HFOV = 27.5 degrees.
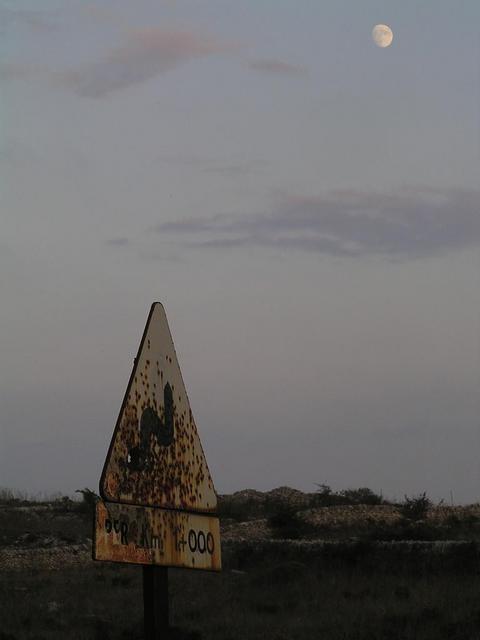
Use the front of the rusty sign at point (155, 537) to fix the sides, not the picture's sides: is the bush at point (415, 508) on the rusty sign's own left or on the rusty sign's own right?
on the rusty sign's own left

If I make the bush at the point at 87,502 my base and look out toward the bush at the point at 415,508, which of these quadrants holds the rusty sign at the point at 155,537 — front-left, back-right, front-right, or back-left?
front-right

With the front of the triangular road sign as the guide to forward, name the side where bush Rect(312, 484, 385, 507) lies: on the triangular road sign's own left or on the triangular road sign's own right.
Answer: on the triangular road sign's own left

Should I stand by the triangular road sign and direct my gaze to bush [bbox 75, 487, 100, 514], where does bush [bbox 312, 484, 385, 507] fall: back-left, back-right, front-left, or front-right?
front-right

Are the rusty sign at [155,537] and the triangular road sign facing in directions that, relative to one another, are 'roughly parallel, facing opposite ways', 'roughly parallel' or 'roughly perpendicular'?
roughly parallel

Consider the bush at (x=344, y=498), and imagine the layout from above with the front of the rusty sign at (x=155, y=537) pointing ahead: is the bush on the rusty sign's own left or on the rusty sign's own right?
on the rusty sign's own left

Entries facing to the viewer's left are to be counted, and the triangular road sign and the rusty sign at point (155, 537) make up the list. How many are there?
0

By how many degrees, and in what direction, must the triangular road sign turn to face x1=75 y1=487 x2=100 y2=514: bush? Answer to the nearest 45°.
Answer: approximately 135° to its left

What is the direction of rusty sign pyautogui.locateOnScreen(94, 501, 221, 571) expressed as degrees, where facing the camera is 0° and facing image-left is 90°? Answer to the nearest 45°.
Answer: approximately 315°

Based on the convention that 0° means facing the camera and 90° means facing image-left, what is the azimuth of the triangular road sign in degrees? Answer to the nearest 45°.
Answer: approximately 315°

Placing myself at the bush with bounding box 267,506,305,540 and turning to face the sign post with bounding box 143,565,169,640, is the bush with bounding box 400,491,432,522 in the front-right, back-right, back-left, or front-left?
back-left

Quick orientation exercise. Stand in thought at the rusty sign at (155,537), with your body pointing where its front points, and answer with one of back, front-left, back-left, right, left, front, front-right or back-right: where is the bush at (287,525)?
back-left
